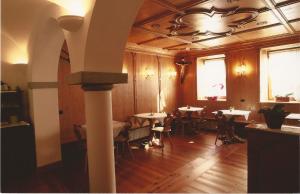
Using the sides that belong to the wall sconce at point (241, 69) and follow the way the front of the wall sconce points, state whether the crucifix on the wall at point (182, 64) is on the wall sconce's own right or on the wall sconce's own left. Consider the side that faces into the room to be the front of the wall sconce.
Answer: on the wall sconce's own right

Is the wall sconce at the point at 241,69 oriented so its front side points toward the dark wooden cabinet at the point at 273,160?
yes

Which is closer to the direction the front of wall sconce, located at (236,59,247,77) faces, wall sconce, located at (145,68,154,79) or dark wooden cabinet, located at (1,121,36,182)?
the dark wooden cabinet

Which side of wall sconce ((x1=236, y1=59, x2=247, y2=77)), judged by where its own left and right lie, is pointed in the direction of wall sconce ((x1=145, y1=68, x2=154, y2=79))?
right

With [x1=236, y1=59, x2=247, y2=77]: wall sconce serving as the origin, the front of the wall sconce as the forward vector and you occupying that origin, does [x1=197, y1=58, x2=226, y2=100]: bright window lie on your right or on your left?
on your right

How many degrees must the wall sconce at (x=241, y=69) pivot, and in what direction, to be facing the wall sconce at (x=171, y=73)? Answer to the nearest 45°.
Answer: approximately 90° to its right

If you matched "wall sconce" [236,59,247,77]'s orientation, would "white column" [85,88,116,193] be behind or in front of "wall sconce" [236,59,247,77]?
in front

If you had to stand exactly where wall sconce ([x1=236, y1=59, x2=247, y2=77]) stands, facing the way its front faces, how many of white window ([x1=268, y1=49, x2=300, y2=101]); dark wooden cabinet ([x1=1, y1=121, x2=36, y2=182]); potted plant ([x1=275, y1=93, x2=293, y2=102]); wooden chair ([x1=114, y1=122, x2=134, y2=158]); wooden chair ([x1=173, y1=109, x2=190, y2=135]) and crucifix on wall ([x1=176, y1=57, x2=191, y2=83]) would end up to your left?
2

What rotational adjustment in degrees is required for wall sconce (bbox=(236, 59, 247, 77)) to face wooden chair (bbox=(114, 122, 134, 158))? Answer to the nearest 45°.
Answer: approximately 45° to its right

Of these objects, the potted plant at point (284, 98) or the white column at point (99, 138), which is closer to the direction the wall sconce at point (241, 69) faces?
the white column

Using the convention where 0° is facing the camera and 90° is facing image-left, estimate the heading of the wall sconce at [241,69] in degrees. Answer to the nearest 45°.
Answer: approximately 0°
